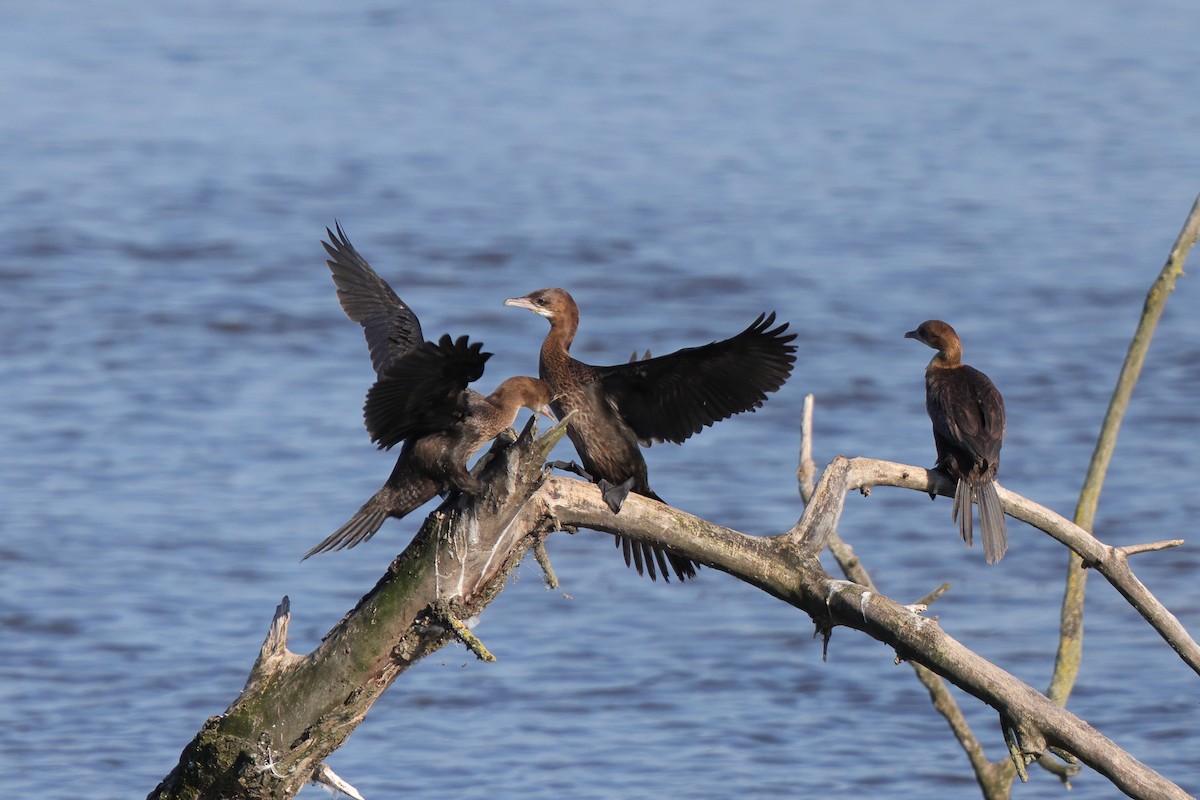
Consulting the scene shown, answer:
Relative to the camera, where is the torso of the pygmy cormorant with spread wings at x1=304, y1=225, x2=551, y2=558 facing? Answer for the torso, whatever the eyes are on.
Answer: to the viewer's right

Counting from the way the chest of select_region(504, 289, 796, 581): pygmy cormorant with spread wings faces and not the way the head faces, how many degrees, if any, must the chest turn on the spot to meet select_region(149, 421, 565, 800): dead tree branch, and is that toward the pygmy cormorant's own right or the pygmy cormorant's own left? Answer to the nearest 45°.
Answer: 0° — it already faces it

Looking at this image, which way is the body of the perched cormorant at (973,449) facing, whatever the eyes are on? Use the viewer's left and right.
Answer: facing away from the viewer and to the left of the viewer

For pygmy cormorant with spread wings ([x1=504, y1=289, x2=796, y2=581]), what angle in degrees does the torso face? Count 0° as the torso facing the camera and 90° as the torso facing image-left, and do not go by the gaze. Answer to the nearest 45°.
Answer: approximately 45°

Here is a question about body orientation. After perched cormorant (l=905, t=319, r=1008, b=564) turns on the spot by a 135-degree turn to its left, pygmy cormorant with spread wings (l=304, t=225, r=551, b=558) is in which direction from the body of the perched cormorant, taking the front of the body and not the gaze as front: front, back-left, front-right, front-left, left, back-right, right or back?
front-right

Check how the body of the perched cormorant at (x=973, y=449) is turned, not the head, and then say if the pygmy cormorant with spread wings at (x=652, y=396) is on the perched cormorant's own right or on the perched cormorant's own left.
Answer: on the perched cormorant's own left

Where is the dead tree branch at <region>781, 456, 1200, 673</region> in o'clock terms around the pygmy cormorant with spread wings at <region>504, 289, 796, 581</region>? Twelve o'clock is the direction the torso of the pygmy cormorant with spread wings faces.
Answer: The dead tree branch is roughly at 8 o'clock from the pygmy cormorant with spread wings.

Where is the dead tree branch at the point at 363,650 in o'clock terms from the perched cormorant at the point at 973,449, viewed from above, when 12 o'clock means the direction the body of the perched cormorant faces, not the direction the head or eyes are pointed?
The dead tree branch is roughly at 9 o'clock from the perched cormorant.

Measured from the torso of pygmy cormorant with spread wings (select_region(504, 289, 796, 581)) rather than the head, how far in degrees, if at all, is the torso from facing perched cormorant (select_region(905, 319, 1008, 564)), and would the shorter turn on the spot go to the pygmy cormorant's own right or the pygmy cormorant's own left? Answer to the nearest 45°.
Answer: approximately 135° to the pygmy cormorant's own left
